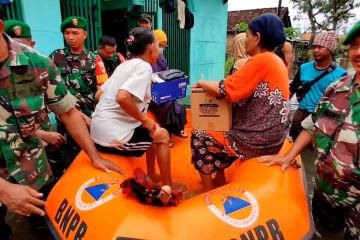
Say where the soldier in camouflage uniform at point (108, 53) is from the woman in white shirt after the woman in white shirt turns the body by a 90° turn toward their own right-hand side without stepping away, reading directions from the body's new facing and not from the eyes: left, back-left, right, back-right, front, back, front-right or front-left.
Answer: back

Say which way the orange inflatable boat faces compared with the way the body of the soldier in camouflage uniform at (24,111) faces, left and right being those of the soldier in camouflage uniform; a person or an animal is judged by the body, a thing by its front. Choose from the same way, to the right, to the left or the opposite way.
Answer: to the right

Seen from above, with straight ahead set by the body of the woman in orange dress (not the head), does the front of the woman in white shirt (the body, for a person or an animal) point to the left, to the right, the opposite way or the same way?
the opposite way

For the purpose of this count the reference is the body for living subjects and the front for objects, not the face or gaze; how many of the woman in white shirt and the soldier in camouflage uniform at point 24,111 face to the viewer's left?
0

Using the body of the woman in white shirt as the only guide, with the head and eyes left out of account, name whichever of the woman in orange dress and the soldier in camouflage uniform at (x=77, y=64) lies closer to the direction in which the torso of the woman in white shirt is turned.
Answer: the woman in orange dress

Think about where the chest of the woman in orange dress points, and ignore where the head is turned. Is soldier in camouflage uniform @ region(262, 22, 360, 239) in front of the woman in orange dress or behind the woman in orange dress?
behind

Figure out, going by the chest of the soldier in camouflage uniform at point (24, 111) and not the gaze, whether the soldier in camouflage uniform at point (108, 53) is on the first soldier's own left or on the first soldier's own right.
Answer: on the first soldier's own left

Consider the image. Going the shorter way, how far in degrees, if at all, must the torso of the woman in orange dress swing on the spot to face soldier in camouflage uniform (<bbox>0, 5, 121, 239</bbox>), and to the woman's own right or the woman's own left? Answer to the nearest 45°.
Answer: approximately 45° to the woman's own left

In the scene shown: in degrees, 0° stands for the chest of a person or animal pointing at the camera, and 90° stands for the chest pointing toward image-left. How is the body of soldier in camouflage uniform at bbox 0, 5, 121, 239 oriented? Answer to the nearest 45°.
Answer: approximately 315°

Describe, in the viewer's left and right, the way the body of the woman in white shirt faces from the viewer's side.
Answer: facing to the right of the viewer

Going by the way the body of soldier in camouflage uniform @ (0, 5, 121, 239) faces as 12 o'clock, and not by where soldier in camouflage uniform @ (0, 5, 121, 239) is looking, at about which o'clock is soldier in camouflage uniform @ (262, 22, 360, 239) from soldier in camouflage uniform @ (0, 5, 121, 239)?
soldier in camouflage uniform @ (262, 22, 360, 239) is roughly at 11 o'clock from soldier in camouflage uniform @ (0, 5, 121, 239).

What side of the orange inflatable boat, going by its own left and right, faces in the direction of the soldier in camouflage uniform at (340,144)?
left

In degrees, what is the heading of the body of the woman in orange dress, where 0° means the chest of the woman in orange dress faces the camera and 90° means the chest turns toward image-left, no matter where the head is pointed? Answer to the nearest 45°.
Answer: approximately 90°
